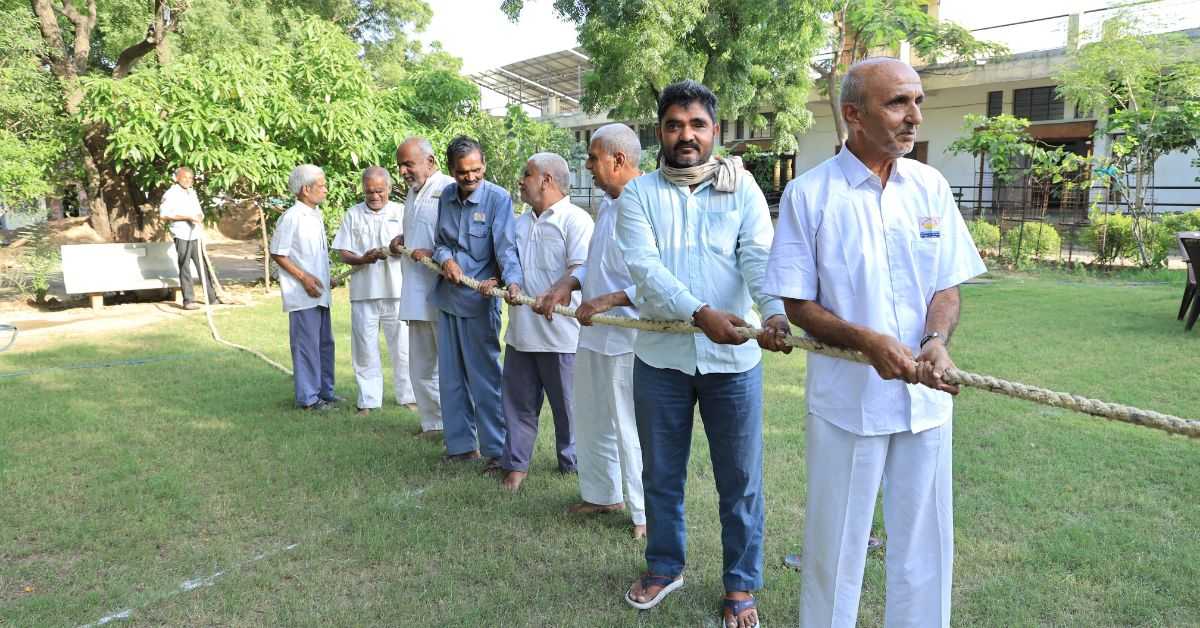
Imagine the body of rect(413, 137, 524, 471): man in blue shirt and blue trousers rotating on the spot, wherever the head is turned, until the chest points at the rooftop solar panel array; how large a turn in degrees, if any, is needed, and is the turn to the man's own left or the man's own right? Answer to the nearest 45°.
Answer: approximately 180°

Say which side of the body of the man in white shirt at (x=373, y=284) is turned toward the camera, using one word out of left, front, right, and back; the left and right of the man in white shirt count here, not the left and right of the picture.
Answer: front

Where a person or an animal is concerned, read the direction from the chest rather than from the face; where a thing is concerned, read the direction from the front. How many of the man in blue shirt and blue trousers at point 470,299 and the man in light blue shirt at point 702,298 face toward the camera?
2

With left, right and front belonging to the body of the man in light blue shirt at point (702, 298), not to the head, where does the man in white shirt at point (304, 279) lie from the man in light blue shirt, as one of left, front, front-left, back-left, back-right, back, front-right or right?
back-right

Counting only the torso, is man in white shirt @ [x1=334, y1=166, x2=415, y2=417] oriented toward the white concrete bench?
no

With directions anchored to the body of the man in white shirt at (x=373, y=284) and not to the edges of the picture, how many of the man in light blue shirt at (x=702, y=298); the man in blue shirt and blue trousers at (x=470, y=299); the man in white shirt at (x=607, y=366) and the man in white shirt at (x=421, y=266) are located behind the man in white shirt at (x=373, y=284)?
0

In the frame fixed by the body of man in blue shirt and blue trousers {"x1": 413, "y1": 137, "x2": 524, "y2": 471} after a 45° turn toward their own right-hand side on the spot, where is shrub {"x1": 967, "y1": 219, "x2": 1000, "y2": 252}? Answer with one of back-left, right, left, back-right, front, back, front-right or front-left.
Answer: back

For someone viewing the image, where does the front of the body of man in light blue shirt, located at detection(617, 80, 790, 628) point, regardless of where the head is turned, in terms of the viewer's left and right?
facing the viewer

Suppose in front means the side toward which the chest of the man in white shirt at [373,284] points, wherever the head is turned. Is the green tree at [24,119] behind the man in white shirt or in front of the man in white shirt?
behind

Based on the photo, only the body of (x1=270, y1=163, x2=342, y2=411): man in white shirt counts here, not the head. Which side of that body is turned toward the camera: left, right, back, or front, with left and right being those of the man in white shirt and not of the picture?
right

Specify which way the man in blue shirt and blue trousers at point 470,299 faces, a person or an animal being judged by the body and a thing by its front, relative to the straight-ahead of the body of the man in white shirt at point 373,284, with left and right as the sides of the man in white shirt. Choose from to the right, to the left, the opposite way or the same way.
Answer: the same way

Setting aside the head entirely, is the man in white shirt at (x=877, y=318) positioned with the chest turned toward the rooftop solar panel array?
no

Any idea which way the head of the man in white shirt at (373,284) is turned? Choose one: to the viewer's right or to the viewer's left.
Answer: to the viewer's right

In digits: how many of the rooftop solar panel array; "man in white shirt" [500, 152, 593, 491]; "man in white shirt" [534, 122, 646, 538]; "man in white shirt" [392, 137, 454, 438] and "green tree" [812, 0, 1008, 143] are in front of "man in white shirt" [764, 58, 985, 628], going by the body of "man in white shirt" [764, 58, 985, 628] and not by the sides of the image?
0

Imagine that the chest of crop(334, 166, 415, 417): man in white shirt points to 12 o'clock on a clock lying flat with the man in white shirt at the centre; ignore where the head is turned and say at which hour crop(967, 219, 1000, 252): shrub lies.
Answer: The shrub is roughly at 8 o'clock from the man in white shirt.

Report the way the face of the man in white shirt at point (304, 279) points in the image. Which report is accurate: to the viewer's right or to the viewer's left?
to the viewer's right

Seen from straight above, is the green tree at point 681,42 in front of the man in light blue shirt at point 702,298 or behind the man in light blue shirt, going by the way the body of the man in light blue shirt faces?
behind
